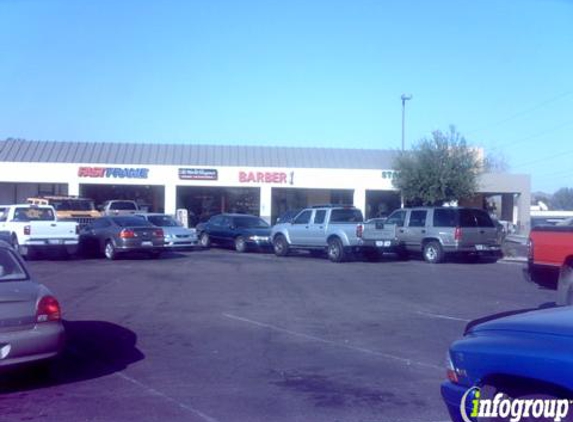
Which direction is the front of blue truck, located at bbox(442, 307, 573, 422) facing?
to the viewer's left

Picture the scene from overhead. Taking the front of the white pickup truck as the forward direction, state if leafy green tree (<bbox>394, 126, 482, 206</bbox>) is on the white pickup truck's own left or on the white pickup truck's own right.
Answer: on the white pickup truck's own right

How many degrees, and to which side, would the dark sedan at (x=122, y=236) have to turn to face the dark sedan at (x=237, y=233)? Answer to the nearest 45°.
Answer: approximately 90° to its right

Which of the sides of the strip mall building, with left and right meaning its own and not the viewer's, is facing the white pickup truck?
front

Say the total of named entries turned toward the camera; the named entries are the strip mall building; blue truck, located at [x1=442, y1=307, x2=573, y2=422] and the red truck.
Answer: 1

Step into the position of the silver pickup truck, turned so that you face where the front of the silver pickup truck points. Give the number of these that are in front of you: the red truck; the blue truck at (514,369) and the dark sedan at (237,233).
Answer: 1

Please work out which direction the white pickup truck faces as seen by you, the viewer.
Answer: facing away from the viewer and to the left of the viewer

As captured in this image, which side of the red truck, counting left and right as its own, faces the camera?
right

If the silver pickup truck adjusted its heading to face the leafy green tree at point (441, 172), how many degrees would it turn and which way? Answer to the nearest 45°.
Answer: approximately 90° to its right
